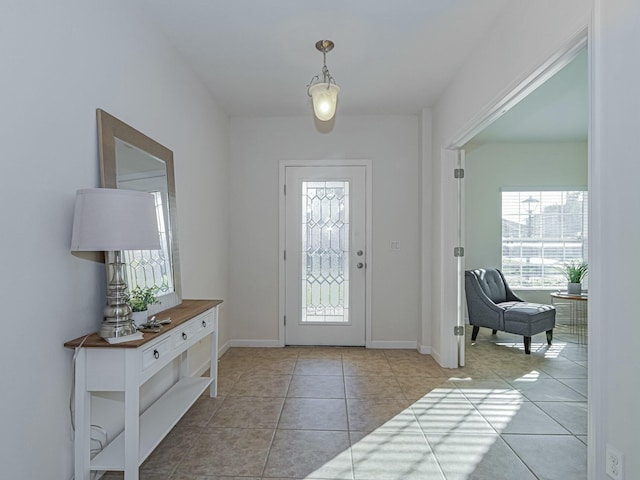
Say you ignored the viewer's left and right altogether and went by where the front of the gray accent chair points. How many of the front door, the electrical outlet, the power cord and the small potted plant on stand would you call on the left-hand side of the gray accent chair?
1

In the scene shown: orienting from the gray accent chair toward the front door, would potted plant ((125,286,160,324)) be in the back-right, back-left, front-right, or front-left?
front-left

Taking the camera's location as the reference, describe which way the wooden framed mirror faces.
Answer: facing the viewer and to the right of the viewer

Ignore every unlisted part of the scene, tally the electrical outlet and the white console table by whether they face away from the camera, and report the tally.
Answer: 0

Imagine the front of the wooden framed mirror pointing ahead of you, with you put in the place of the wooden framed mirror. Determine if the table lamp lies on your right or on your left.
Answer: on your right

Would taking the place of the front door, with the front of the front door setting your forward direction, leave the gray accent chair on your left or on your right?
on your left

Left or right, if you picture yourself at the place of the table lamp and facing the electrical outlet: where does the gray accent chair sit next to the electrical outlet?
left

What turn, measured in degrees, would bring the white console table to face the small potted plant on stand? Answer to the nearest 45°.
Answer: approximately 45° to its left

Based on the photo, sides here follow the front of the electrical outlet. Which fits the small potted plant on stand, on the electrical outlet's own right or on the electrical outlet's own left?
on the electrical outlet's own right

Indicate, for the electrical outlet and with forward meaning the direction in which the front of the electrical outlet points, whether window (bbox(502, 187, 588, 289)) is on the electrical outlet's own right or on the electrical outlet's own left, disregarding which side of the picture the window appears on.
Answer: on the electrical outlet's own right

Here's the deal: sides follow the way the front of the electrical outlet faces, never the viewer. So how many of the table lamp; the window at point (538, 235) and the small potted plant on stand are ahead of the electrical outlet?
1

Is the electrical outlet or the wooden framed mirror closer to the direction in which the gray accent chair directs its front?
the electrical outlet

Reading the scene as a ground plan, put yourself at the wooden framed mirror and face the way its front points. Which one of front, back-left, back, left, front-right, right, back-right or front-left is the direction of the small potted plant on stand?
front-left

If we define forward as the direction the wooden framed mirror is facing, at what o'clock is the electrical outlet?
The electrical outlet is roughly at 12 o'clock from the wooden framed mirror.

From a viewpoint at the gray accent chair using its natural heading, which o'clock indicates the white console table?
The white console table is roughly at 4 o'clock from the gray accent chair.

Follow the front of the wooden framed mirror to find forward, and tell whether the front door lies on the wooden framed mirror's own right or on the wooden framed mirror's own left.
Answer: on the wooden framed mirror's own left

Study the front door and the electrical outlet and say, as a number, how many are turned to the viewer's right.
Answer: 0
